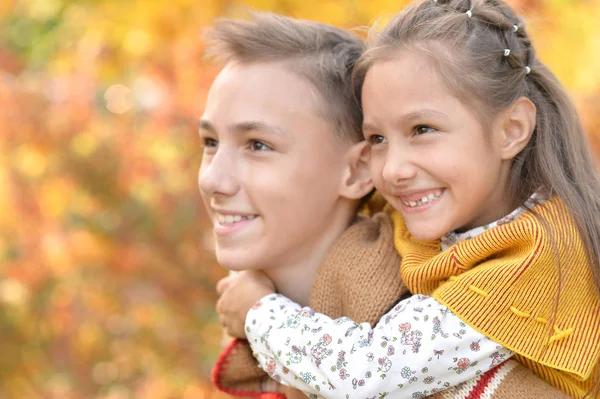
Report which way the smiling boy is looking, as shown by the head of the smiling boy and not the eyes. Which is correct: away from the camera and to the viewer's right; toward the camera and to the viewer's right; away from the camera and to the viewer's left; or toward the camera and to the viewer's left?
toward the camera and to the viewer's left

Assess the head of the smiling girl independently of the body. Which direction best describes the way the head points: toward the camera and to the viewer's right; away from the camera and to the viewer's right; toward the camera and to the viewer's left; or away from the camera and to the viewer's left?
toward the camera and to the viewer's left

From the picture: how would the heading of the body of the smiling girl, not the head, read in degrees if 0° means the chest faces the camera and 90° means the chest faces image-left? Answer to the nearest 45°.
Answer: approximately 45°

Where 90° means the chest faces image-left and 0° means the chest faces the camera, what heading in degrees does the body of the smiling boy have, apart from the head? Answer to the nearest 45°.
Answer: approximately 45°
